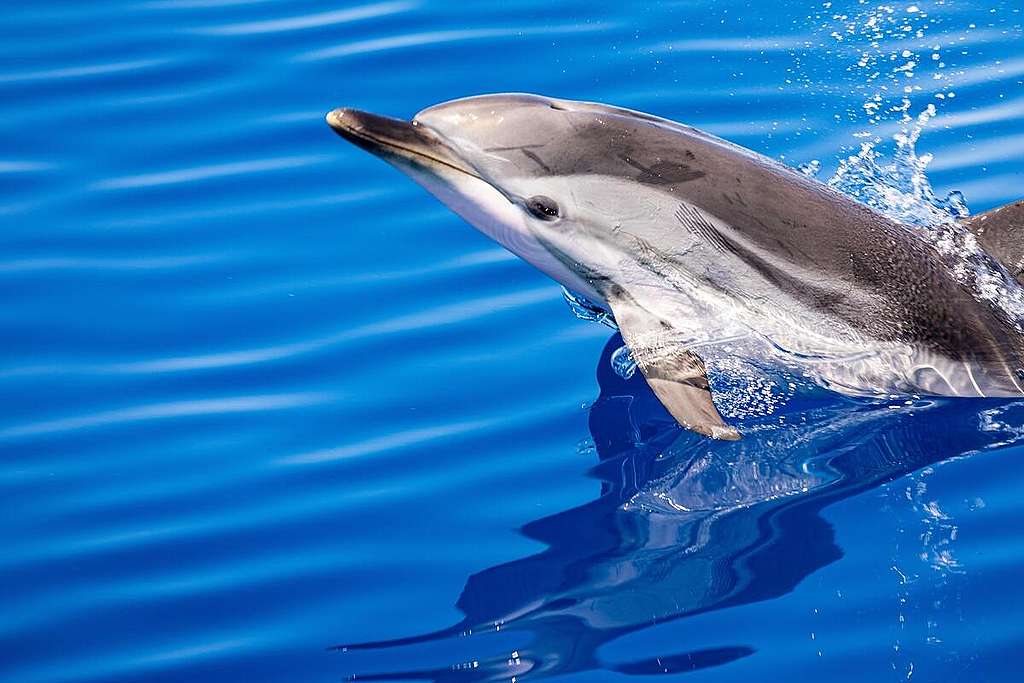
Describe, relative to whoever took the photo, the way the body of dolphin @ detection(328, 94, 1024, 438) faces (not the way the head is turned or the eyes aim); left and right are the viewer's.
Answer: facing to the left of the viewer
